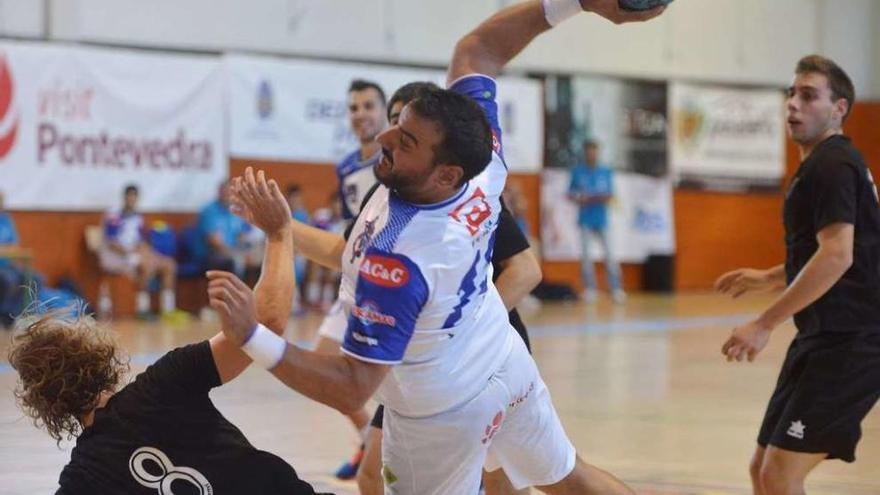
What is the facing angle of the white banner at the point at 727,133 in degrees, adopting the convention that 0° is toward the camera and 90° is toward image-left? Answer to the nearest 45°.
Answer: approximately 0°

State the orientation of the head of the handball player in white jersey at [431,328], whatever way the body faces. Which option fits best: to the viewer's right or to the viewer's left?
to the viewer's left

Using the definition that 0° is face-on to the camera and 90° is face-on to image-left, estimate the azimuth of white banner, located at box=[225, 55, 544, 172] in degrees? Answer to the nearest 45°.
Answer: approximately 0°

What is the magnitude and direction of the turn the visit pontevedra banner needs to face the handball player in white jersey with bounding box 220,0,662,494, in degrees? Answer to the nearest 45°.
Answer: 0° — it already faces them

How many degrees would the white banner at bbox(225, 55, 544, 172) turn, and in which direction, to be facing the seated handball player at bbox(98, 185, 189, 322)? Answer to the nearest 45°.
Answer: approximately 45° to its right

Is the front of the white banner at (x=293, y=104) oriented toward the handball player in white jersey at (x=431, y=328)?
yes

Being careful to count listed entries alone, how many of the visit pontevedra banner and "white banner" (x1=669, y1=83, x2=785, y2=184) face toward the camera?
2
